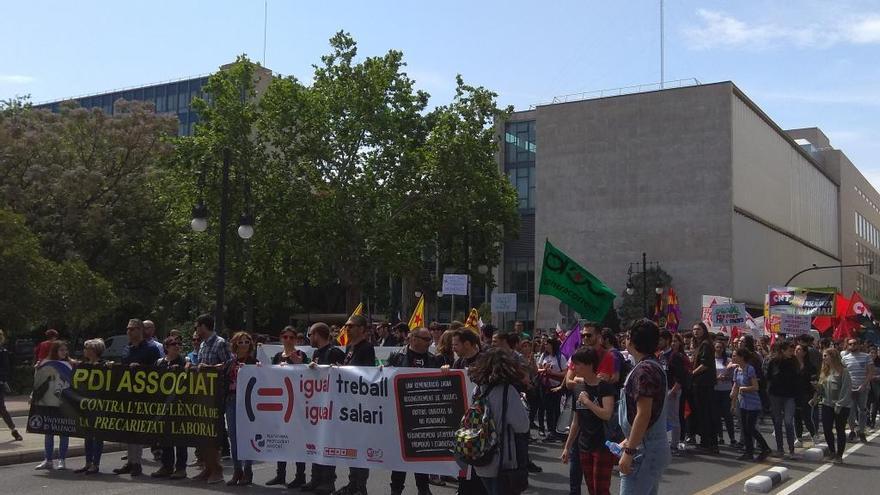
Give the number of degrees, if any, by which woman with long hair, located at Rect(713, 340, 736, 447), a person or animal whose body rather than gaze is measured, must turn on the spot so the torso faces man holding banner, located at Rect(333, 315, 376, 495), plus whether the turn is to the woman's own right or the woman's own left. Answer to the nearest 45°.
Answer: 0° — they already face them

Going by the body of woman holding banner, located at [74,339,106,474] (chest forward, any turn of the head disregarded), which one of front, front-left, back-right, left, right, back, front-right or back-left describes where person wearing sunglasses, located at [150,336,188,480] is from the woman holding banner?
left

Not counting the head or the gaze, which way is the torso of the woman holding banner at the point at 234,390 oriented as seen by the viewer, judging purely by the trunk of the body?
toward the camera

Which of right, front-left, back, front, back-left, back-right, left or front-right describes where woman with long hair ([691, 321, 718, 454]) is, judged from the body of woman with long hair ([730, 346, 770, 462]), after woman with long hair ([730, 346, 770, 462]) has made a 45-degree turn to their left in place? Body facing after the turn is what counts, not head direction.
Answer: back-right

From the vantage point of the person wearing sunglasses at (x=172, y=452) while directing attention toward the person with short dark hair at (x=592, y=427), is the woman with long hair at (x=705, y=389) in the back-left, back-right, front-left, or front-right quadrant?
front-left

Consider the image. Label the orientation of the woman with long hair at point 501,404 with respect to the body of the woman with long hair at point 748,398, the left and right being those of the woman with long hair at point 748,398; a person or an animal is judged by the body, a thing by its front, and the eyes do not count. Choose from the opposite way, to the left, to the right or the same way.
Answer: the opposite way

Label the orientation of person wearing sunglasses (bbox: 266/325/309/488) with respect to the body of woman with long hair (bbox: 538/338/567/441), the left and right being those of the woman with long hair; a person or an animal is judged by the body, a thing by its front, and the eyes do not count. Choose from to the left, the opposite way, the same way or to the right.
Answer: the same way

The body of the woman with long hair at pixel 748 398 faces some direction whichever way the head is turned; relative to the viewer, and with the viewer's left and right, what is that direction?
facing the viewer and to the left of the viewer

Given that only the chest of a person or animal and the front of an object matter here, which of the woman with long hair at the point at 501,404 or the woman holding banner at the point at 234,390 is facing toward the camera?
the woman holding banner

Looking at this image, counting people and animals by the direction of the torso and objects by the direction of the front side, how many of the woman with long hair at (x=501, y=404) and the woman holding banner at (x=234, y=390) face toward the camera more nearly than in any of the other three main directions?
1

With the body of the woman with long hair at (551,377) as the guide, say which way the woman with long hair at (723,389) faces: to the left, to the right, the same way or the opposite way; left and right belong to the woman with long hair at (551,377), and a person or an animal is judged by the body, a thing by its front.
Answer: the same way

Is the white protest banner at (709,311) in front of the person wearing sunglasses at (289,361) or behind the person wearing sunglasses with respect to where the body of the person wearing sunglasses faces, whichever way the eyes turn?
behind

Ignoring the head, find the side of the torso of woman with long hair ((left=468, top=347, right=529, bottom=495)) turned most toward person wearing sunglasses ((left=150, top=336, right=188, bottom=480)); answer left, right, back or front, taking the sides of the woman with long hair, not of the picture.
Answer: left

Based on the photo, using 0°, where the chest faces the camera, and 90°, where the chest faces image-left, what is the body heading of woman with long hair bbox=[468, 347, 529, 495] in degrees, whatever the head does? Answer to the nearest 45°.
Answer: approximately 225°

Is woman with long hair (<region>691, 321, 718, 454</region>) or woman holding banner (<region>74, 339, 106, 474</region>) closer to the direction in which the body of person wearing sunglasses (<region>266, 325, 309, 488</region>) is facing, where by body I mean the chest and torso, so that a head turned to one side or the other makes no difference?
the woman holding banner

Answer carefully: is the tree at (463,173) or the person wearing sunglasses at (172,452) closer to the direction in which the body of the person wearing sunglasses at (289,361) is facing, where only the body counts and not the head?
the person wearing sunglasses
